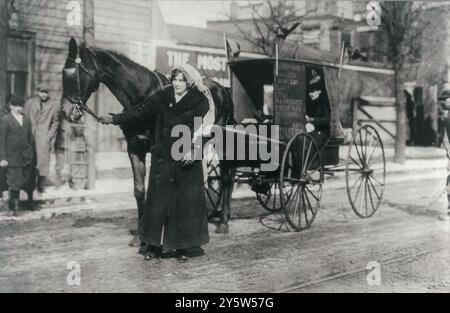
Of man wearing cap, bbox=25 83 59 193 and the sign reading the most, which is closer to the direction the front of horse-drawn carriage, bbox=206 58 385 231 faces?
the man wearing cap

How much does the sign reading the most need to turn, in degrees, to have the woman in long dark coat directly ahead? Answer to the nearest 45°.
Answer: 0° — it already faces them

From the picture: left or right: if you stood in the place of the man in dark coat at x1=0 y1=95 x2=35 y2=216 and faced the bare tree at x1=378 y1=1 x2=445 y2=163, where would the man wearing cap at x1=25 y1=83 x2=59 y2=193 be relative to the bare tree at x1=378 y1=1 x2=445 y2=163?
left

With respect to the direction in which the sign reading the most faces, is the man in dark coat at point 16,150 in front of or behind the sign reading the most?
in front

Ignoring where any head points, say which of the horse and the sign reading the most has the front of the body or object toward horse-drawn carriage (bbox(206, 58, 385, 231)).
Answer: the sign reading the most

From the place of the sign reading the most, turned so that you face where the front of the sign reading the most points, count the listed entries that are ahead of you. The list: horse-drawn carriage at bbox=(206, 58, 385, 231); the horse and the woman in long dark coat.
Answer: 3

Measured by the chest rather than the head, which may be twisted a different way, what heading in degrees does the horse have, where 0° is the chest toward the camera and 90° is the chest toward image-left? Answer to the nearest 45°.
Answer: approximately 45°
